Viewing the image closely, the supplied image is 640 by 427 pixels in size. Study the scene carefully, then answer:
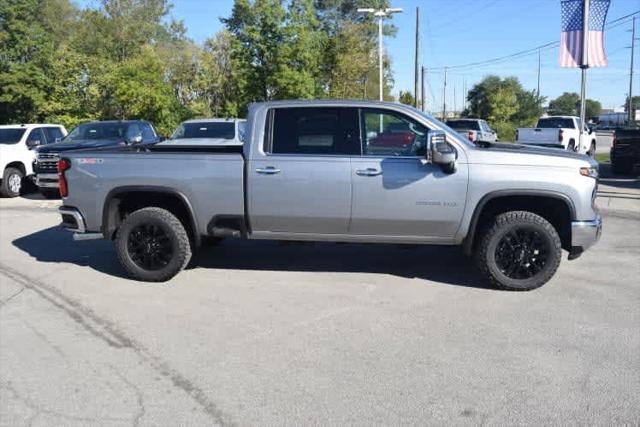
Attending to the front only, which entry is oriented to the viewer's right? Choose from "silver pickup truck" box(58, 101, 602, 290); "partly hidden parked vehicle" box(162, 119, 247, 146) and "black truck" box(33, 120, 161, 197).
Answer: the silver pickup truck

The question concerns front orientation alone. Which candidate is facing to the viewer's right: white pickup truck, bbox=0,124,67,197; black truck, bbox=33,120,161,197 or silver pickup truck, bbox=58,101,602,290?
the silver pickup truck

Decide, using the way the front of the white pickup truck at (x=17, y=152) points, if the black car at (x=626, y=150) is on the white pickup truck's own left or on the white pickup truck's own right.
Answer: on the white pickup truck's own left

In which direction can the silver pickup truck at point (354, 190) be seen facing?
to the viewer's right

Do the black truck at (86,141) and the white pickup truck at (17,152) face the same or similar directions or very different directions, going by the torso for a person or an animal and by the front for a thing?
same or similar directions

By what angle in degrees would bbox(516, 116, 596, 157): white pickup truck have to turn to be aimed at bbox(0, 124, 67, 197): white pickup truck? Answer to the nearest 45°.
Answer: approximately 180°

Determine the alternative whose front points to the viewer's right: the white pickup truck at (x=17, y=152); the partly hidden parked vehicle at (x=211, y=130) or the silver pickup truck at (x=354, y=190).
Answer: the silver pickup truck

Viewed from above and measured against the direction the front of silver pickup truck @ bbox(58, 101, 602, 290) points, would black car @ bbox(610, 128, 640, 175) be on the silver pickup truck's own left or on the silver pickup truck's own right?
on the silver pickup truck's own left

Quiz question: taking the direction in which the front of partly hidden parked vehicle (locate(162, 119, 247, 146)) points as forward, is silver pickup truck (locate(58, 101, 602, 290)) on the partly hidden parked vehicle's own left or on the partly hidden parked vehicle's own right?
on the partly hidden parked vehicle's own left

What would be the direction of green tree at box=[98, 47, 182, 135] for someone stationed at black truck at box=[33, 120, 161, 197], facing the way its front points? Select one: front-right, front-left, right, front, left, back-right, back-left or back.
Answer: back-right

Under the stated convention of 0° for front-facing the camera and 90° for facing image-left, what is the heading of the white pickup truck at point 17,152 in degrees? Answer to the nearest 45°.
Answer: approximately 45°

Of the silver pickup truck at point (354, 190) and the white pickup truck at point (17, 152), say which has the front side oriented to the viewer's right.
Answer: the silver pickup truck

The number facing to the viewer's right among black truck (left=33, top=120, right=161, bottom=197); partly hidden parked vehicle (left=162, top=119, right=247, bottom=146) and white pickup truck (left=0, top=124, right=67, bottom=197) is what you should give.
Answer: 0

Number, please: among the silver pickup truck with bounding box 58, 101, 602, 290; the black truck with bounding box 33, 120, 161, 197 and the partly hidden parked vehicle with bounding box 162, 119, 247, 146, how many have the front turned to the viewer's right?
1

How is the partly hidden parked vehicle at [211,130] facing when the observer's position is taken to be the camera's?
facing the viewer and to the left of the viewer

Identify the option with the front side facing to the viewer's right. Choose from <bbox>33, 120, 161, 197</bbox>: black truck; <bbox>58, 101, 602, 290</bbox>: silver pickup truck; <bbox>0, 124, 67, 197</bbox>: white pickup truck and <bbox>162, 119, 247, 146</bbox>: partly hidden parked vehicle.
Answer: the silver pickup truck

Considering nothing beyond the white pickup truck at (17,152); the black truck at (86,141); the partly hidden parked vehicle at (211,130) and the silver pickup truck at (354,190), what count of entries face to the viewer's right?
1
